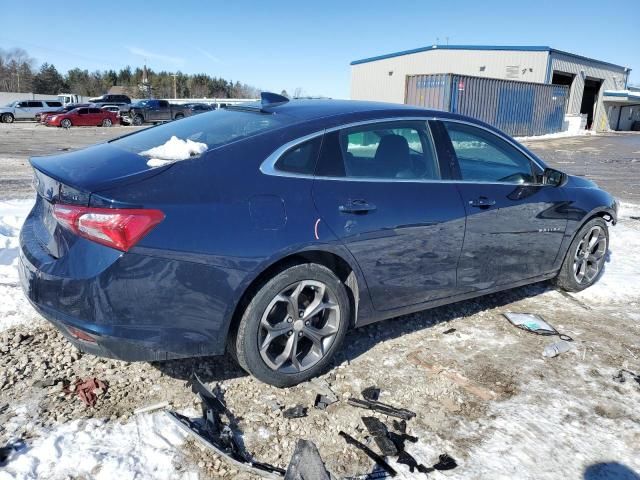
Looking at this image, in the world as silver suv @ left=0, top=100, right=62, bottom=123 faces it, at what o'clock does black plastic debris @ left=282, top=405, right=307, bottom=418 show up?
The black plastic debris is roughly at 9 o'clock from the silver suv.

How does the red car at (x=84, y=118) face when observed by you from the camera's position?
facing to the left of the viewer

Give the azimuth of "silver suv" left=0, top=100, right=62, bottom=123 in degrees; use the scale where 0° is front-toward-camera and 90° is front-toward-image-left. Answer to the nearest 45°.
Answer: approximately 90°

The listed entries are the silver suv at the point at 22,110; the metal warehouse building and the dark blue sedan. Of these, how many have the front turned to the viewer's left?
1

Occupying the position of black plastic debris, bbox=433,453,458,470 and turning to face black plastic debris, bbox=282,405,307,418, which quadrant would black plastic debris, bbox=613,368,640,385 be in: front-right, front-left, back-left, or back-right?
back-right

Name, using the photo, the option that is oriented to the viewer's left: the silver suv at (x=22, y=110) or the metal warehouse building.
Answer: the silver suv

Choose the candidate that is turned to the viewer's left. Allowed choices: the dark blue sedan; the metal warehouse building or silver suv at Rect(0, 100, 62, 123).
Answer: the silver suv

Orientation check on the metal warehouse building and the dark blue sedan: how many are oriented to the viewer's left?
0

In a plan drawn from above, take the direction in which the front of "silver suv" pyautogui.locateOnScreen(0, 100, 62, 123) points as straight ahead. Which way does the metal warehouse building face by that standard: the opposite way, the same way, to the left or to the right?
to the left

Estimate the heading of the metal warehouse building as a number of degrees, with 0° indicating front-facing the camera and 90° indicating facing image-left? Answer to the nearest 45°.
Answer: approximately 315°

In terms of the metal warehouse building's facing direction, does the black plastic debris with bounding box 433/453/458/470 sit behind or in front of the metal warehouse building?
in front

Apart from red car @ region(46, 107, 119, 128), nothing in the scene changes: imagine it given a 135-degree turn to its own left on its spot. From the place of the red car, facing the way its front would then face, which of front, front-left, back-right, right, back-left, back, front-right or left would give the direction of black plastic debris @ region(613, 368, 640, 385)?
front-right

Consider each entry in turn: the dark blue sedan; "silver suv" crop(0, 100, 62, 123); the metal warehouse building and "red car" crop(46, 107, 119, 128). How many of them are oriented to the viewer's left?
2

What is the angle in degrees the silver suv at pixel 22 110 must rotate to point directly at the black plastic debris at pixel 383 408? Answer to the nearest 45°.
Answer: approximately 90° to its left

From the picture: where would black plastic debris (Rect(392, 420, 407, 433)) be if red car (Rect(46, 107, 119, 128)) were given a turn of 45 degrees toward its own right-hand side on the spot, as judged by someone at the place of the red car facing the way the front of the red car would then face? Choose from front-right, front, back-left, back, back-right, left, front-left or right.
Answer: back-left

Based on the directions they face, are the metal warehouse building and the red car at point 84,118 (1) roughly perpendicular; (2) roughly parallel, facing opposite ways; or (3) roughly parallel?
roughly perpendicular

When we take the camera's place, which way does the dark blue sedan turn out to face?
facing away from the viewer and to the right of the viewer
